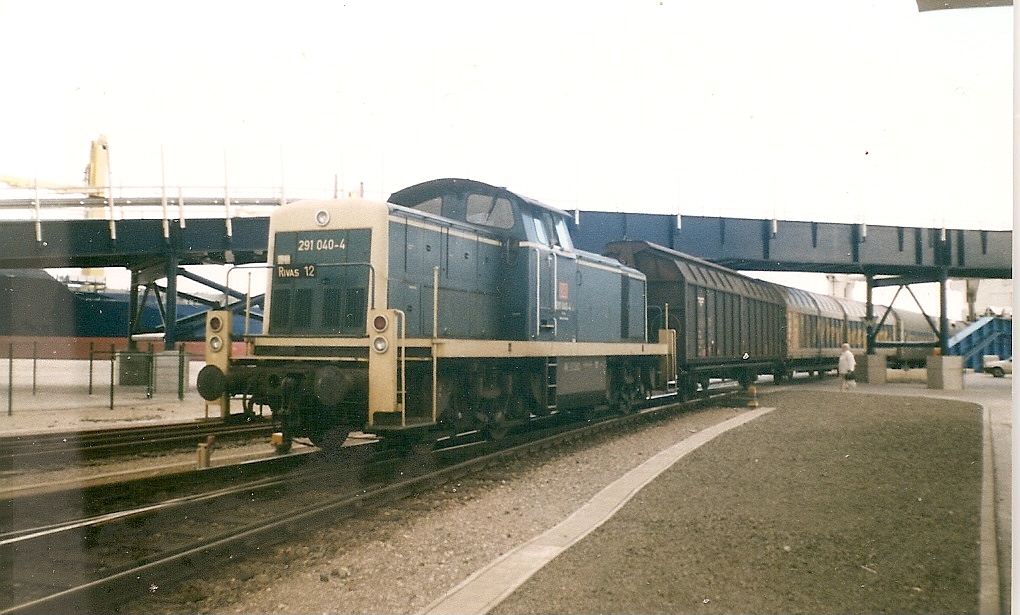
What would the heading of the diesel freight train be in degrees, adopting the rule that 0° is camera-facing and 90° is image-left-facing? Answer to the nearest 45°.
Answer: approximately 45°

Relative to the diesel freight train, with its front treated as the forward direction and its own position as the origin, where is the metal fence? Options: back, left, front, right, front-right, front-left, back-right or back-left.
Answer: right
